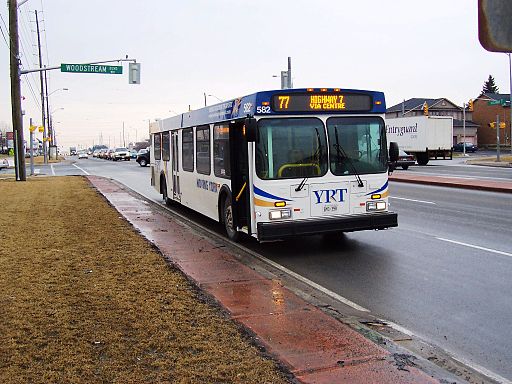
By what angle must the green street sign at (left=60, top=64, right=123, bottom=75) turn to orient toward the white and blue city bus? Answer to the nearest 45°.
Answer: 0° — it already faces it

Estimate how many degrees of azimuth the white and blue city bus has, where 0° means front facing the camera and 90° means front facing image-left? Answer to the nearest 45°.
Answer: approximately 315°

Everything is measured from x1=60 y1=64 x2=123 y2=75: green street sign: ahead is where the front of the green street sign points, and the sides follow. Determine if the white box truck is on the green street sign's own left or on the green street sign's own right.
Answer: on the green street sign's own left

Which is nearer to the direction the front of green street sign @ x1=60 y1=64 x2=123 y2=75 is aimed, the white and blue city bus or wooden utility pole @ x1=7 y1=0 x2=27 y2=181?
the white and blue city bus

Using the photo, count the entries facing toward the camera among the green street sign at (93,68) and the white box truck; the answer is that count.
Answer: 1
